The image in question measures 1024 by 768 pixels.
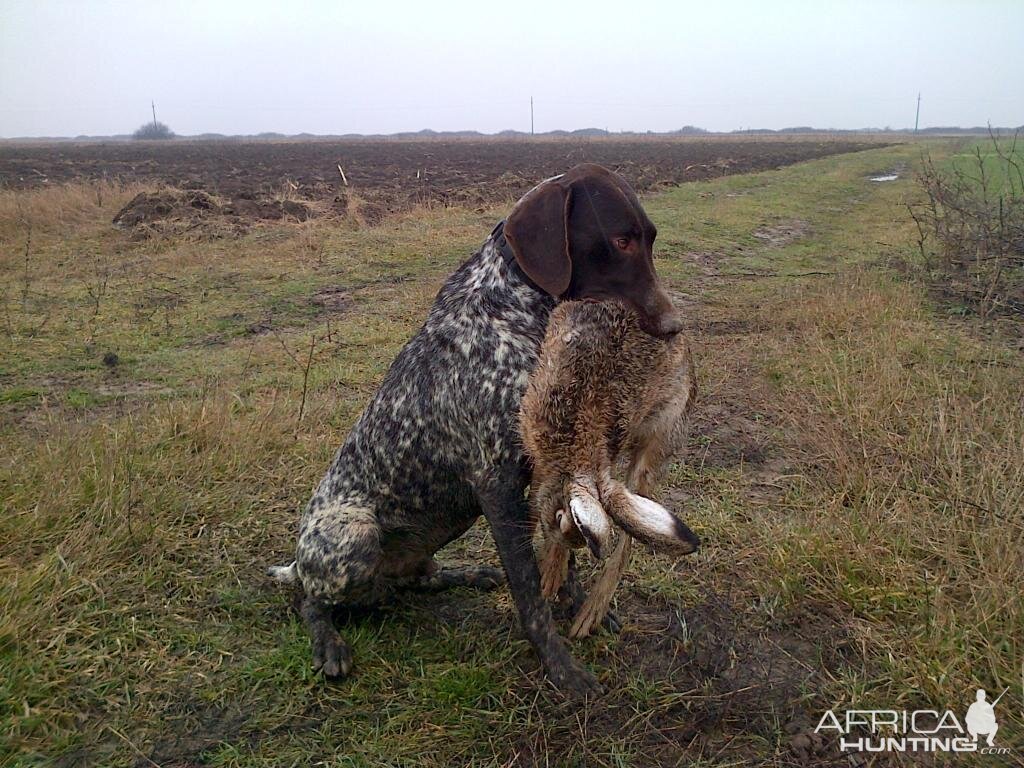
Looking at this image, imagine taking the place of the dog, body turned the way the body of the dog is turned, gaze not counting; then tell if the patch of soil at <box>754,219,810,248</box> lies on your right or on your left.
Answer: on your left

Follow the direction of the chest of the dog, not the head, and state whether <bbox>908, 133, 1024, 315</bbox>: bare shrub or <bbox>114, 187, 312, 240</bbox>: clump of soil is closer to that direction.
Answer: the bare shrub

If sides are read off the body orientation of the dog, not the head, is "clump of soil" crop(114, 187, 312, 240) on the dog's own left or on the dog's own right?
on the dog's own left

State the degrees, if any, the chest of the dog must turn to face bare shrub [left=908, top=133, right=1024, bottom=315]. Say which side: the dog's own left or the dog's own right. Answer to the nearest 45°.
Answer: approximately 45° to the dog's own left

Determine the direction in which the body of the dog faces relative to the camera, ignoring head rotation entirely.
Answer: to the viewer's right
